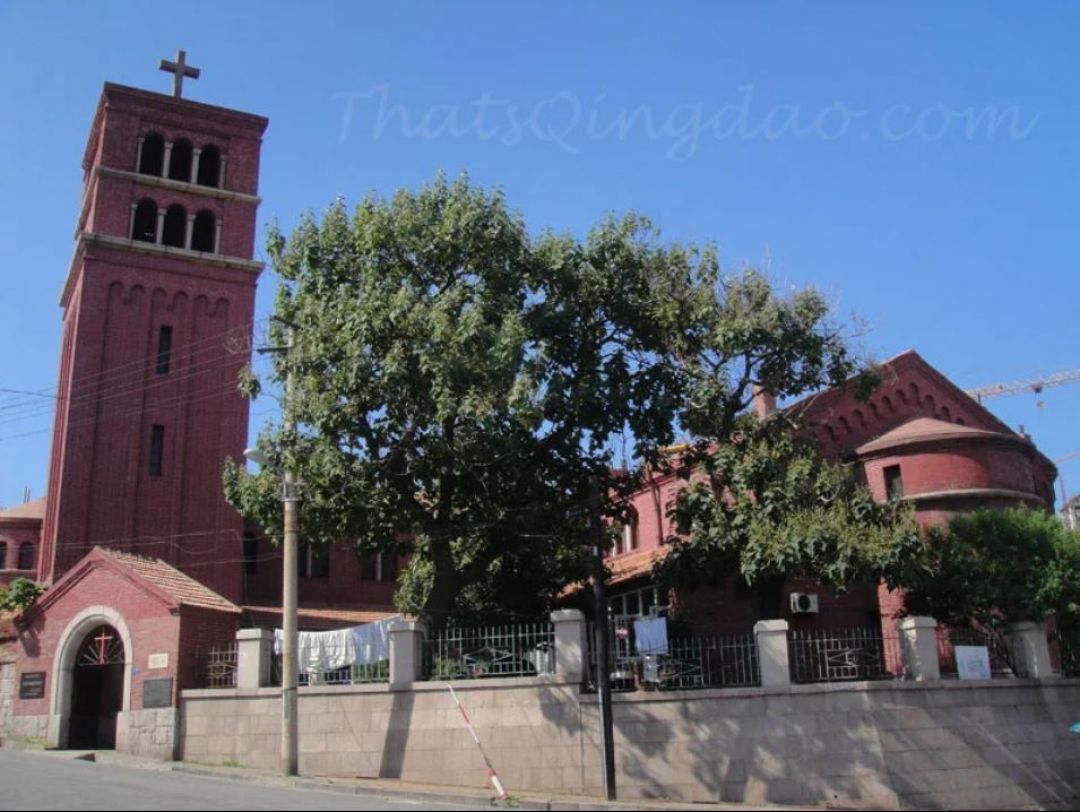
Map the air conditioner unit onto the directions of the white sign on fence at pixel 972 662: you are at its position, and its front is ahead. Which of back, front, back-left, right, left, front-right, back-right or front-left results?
back-right

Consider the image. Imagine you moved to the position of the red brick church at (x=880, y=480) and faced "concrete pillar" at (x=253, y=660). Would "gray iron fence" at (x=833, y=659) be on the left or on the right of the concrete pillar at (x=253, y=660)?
left

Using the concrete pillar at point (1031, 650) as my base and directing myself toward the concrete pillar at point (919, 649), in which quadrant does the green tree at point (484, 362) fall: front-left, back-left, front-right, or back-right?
front-right

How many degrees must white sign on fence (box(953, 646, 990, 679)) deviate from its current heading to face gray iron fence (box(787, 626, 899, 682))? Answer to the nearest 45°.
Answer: approximately 90° to its right

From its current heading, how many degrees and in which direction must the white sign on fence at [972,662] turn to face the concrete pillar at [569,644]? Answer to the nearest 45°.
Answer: approximately 45° to its right

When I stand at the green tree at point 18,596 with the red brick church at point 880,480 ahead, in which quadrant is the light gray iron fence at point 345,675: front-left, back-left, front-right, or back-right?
front-right

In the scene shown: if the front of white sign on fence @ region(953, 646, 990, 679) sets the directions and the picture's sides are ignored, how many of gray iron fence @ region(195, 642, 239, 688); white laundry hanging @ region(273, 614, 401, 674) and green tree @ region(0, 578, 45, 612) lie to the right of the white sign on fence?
3

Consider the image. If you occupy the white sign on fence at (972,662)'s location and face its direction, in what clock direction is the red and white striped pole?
The red and white striped pole is roughly at 2 o'clock from the white sign on fence.

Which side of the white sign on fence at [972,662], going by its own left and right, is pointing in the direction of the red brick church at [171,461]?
right

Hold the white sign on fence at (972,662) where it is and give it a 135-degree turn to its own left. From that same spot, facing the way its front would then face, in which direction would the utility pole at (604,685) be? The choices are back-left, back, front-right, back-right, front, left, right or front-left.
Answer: back

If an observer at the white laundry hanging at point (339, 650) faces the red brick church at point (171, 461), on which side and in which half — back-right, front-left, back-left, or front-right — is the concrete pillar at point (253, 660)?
front-left

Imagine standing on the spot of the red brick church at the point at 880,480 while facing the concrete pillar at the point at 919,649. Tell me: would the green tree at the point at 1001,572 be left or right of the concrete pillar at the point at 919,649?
left

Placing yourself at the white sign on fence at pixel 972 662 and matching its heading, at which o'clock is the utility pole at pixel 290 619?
The utility pole is roughly at 2 o'clock from the white sign on fence.

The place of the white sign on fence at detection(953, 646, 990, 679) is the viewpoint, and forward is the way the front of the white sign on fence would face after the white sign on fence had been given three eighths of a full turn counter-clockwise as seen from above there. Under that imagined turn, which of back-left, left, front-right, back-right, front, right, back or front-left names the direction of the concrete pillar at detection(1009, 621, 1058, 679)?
front

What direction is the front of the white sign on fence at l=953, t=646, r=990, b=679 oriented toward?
toward the camera

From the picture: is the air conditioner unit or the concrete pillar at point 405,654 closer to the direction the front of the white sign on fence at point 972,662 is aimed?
the concrete pillar

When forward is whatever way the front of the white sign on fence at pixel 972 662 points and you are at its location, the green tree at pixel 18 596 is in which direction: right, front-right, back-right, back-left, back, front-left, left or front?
right

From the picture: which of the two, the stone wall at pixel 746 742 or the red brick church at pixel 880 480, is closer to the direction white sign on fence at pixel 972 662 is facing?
the stone wall

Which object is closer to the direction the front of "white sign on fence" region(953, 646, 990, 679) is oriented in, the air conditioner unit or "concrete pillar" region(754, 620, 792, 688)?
the concrete pillar

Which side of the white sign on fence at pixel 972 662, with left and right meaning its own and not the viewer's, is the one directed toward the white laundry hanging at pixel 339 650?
right

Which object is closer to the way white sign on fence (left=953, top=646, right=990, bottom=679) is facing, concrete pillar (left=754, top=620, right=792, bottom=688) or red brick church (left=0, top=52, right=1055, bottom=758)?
the concrete pillar
